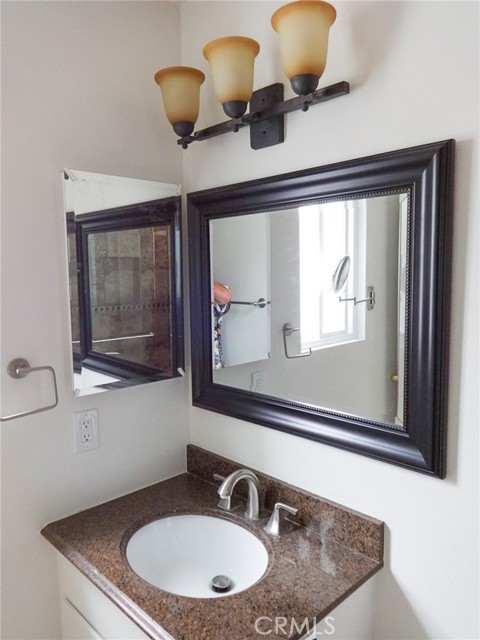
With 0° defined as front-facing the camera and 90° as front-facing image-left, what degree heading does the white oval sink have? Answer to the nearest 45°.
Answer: approximately 45°

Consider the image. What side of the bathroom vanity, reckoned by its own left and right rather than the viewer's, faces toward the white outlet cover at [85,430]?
right
